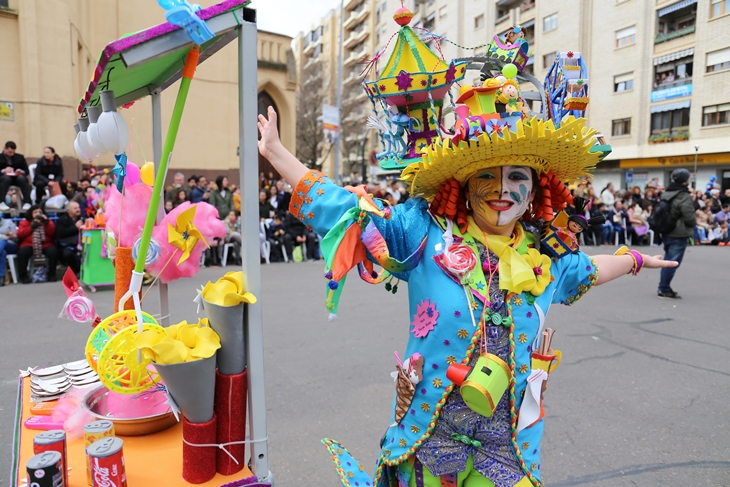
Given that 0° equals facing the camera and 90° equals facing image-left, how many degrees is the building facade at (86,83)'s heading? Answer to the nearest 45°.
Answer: approximately 315°

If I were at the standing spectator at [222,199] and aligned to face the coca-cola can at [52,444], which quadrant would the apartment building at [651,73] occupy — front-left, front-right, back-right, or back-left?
back-left

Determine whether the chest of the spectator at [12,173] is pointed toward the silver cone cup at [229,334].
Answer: yes

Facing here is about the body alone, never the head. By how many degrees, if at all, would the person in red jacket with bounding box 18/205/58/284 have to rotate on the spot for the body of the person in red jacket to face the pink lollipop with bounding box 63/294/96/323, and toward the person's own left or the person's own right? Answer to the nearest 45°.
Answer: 0° — they already face it

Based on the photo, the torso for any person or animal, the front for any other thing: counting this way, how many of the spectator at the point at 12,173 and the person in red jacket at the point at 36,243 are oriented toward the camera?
2

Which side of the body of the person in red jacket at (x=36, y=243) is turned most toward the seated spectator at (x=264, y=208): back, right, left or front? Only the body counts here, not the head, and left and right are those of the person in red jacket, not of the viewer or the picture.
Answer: left

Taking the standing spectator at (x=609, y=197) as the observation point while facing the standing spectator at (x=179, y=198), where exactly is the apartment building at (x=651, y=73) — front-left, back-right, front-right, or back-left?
back-right

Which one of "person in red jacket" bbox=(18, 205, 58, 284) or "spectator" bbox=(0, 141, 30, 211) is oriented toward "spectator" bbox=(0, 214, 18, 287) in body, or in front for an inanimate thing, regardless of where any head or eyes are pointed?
"spectator" bbox=(0, 141, 30, 211)

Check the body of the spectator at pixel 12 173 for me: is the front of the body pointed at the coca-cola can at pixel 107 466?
yes

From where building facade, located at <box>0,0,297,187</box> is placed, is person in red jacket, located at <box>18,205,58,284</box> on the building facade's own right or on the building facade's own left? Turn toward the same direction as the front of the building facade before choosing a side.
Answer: on the building facade's own right

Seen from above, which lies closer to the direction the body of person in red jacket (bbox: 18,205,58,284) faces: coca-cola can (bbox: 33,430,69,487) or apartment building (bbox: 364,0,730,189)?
the coca-cola can

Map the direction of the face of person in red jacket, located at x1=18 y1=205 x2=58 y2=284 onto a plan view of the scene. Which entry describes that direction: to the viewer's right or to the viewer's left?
to the viewer's right
